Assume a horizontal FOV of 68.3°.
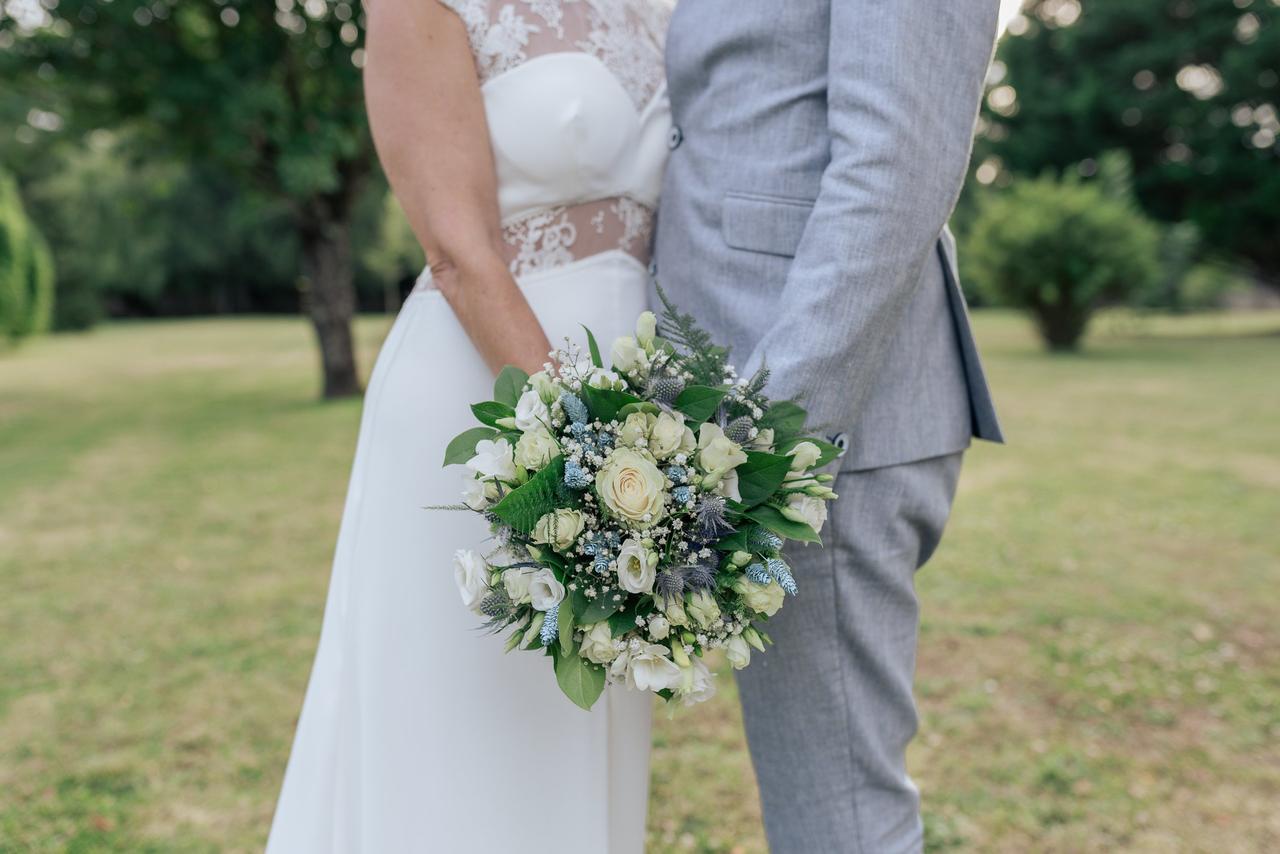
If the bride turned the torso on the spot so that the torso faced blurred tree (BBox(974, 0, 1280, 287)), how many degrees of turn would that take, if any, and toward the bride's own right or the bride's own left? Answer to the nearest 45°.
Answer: approximately 90° to the bride's own left

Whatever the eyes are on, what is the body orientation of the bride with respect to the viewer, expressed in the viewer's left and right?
facing the viewer and to the right of the viewer

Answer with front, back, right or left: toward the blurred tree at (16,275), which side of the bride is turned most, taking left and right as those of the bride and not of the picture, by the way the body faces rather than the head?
back

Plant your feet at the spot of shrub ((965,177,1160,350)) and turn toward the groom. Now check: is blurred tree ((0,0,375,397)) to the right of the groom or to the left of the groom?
right

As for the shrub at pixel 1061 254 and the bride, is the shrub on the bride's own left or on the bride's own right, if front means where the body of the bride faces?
on the bride's own left

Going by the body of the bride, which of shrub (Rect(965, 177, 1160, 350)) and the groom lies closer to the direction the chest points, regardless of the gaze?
the groom

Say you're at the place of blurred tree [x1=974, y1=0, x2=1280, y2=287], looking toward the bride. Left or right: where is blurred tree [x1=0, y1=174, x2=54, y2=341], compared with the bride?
right

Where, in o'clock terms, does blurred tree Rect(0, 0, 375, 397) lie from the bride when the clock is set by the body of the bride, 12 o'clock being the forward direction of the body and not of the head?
The blurred tree is roughly at 7 o'clock from the bride.
